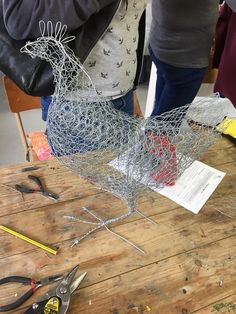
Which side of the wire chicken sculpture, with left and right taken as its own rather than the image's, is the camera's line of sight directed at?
left

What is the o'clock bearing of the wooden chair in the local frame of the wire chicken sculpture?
The wooden chair is roughly at 2 o'clock from the wire chicken sculpture.
